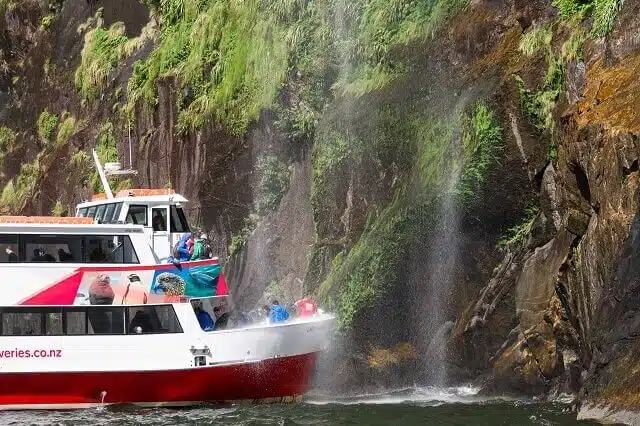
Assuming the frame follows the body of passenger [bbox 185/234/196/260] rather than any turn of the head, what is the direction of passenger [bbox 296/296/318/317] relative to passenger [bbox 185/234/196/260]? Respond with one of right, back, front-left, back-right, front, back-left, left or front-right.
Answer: front

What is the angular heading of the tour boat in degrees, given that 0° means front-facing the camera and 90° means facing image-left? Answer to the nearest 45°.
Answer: approximately 270°

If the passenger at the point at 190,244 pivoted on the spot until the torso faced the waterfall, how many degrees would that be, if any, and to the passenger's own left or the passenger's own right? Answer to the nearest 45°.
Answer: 0° — they already face it

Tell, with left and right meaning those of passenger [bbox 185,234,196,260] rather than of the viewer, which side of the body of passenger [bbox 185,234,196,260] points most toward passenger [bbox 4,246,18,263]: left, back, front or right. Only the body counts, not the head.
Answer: back

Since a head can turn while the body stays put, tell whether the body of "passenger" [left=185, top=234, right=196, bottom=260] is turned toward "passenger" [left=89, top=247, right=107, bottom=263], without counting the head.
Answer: no

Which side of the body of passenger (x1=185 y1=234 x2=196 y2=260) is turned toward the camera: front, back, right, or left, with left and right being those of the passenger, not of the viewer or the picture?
right
